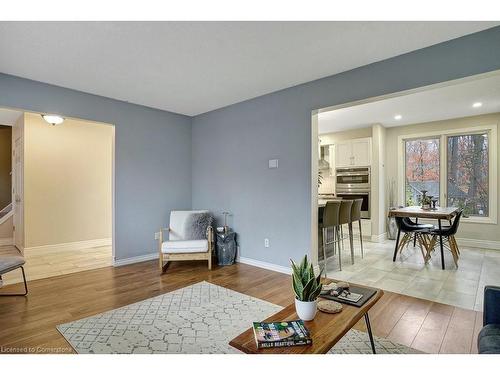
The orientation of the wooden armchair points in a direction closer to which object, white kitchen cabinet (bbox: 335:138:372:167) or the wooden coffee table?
the wooden coffee table

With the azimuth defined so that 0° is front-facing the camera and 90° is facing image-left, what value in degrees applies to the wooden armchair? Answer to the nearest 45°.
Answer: approximately 0°

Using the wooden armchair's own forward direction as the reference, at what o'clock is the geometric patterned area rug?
The geometric patterned area rug is roughly at 12 o'clock from the wooden armchair.

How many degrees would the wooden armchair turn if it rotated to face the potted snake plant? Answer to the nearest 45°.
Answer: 0° — it already faces it

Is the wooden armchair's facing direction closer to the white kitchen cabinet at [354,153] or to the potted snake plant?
the potted snake plant

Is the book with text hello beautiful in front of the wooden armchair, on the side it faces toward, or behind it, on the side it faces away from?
in front

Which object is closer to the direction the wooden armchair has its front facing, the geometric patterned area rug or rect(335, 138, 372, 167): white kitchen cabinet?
the geometric patterned area rug

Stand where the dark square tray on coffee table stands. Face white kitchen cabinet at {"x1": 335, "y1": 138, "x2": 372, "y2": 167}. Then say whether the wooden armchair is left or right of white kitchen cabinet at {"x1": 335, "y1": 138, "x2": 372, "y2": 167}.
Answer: left

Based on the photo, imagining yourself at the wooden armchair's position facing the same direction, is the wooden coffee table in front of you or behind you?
in front
